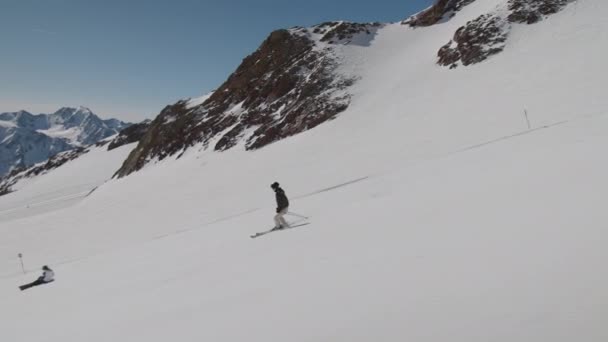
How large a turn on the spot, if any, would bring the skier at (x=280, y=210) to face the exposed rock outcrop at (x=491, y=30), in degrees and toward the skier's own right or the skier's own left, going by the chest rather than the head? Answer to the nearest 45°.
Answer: approximately 135° to the skier's own right

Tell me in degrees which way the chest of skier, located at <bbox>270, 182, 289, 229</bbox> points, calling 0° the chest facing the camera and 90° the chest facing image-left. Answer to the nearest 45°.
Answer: approximately 90°

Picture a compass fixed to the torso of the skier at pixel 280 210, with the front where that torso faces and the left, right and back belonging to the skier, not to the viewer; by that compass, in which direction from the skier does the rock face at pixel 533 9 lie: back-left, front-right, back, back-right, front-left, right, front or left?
back-right
